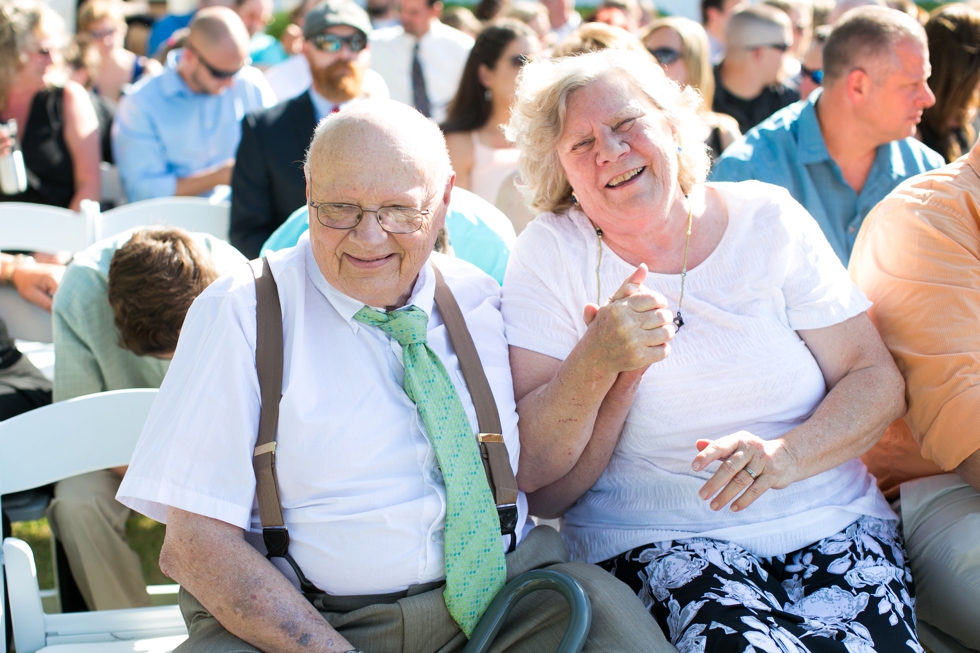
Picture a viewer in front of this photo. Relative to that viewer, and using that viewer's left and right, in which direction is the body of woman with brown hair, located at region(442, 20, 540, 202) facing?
facing the viewer and to the right of the viewer

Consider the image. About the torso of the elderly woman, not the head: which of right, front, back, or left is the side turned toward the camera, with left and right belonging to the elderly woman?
front

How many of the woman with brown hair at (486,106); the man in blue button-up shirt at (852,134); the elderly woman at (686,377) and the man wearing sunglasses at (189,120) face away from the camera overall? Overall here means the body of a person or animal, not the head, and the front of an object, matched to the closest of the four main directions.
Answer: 0

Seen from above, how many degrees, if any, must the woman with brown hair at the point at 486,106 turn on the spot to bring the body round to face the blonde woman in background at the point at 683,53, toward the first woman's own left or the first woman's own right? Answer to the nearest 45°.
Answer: approximately 90° to the first woman's own left

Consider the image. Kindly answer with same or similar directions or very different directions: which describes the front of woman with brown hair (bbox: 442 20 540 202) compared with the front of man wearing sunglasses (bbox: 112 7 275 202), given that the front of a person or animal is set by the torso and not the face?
same or similar directions

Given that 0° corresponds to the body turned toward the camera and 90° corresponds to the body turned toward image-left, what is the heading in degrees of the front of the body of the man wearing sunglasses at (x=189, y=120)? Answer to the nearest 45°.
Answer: approximately 315°

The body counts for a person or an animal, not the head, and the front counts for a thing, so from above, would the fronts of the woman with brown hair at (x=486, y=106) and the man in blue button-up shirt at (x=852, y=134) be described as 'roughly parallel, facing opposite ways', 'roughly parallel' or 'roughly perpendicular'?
roughly parallel

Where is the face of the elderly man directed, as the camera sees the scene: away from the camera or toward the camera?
toward the camera

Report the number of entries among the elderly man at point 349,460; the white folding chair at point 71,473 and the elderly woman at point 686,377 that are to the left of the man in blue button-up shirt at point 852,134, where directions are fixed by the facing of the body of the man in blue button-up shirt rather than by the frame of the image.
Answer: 0

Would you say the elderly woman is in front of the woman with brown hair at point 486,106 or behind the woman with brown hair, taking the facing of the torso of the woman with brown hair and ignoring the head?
in front

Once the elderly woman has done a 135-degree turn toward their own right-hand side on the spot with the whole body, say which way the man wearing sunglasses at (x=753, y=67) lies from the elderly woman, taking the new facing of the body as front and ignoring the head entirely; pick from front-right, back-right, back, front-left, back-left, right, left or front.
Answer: front-right

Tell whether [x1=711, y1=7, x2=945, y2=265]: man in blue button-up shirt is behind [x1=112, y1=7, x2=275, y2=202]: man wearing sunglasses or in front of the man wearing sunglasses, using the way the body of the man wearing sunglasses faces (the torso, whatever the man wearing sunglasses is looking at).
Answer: in front
